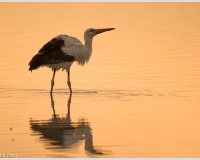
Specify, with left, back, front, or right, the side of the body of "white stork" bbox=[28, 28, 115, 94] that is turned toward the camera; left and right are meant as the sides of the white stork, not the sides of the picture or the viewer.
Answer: right
